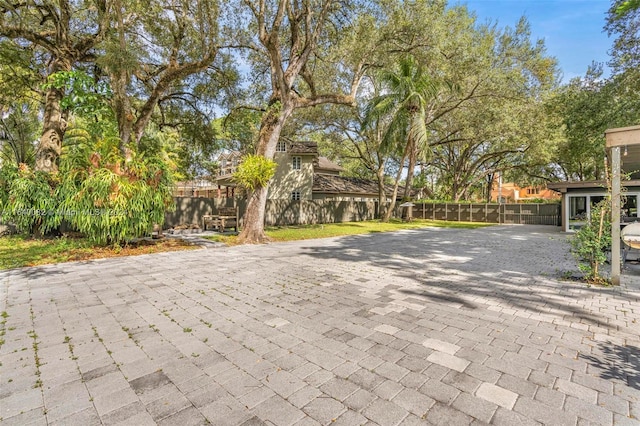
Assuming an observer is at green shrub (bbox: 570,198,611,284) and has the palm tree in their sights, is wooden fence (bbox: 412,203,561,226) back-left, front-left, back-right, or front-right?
front-right

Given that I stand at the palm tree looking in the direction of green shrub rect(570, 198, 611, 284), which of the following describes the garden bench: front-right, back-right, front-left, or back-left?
front-right

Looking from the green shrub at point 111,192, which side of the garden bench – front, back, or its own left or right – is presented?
front

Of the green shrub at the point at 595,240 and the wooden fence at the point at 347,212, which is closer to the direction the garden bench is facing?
the green shrub

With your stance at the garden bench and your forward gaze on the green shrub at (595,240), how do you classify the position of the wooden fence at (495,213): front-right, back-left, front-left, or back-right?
front-left

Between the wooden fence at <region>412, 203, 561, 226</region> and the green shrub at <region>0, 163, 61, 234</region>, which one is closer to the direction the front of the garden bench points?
the green shrub

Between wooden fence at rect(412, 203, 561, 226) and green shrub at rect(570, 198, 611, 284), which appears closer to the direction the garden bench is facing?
the green shrub

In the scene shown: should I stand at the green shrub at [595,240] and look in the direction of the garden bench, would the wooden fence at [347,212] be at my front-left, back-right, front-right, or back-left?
front-right

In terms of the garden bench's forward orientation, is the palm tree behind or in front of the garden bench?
behind

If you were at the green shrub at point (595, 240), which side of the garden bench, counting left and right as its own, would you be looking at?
left

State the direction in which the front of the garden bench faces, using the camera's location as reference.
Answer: facing the viewer and to the left of the viewer

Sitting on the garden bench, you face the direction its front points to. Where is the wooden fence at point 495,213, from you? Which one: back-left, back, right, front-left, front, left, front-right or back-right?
back-left
